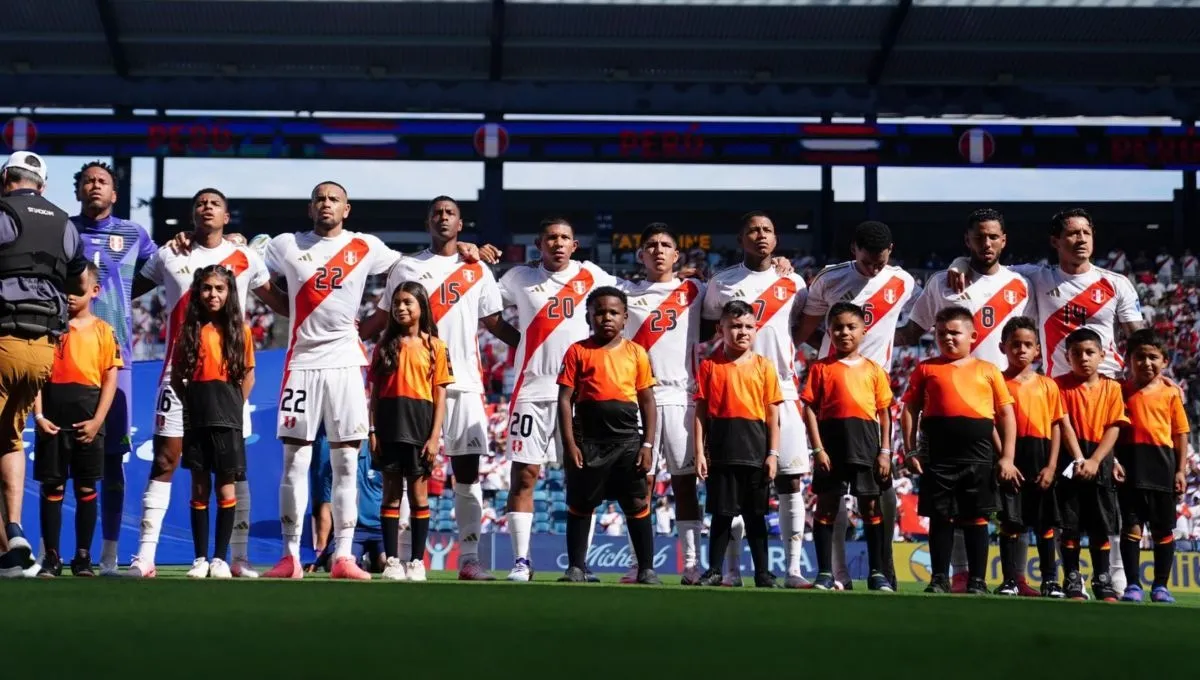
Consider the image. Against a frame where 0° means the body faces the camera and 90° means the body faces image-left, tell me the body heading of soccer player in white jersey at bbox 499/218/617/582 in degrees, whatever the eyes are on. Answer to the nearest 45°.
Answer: approximately 0°

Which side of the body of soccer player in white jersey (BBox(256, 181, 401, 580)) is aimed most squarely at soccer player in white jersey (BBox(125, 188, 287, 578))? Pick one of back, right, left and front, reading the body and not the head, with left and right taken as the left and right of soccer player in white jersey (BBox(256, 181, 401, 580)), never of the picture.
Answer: right

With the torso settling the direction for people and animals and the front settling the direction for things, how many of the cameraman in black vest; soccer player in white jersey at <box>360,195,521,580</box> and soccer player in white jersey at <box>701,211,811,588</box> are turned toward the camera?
2

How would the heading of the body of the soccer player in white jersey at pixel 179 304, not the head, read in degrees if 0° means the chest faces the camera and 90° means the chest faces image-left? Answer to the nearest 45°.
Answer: approximately 0°

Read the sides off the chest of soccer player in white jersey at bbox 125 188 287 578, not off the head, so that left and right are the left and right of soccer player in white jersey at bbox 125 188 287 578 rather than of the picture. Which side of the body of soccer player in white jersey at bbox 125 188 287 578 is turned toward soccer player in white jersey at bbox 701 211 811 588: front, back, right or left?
left

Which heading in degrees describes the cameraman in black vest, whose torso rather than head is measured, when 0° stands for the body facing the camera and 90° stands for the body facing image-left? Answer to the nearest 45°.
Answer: approximately 180°

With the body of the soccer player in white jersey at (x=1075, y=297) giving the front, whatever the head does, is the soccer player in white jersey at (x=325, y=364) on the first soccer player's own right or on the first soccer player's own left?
on the first soccer player's own right

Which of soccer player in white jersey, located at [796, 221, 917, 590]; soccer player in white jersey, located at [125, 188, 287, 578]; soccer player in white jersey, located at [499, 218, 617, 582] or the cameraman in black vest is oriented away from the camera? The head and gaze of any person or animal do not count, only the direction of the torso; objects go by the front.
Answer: the cameraman in black vest
